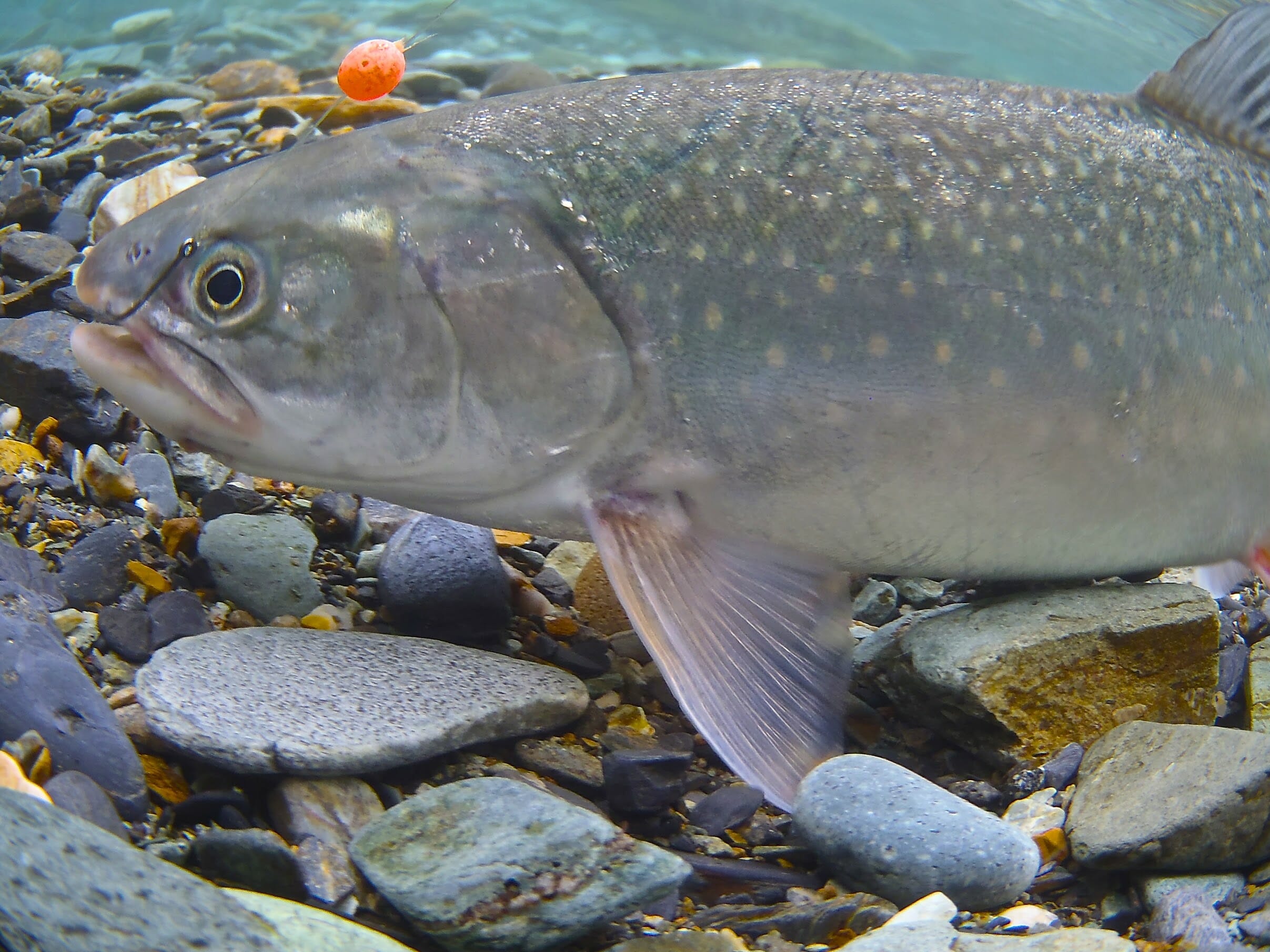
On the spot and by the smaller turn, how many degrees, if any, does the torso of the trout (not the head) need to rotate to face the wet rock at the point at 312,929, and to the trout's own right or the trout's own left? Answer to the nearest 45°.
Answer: approximately 90° to the trout's own left

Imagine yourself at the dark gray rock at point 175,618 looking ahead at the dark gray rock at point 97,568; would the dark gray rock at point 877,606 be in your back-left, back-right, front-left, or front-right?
back-right

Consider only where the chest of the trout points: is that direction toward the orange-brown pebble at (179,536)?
yes

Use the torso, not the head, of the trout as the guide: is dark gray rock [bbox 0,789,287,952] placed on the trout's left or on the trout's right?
on the trout's left

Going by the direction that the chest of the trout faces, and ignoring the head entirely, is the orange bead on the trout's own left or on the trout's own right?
on the trout's own right

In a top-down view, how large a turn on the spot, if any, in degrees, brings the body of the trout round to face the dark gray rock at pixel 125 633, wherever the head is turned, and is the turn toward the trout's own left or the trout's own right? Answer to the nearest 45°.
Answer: approximately 45° to the trout's own left

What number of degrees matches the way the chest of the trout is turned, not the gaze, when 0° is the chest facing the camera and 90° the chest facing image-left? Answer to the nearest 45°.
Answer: approximately 90°
